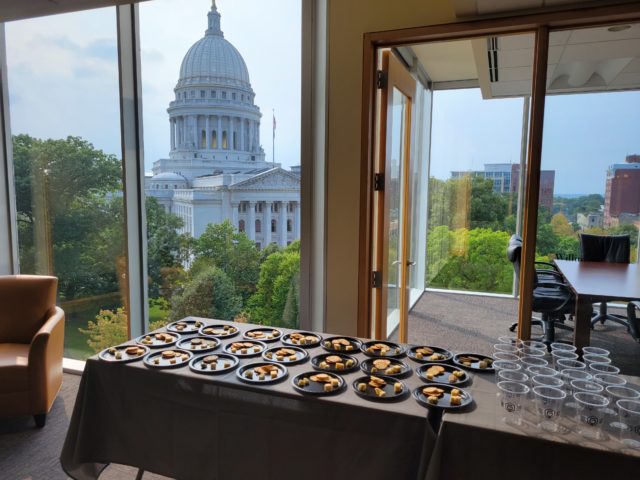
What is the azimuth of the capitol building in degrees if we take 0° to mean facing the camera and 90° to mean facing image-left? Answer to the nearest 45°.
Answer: approximately 315°

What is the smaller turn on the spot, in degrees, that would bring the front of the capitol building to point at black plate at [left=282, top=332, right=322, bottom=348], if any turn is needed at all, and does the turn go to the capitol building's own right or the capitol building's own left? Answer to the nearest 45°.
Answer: approximately 45° to the capitol building's own right

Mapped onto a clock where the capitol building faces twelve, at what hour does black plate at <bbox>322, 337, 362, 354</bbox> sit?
The black plate is roughly at 1 o'clock from the capitol building.

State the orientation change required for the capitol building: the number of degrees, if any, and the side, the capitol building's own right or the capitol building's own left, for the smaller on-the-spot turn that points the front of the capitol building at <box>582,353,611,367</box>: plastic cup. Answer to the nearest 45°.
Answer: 0° — it already faces it

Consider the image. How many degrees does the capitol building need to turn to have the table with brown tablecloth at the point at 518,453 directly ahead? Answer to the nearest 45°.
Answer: approximately 45° to its right

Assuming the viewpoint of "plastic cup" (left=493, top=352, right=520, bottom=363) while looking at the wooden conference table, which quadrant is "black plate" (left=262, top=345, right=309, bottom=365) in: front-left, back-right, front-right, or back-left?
back-left

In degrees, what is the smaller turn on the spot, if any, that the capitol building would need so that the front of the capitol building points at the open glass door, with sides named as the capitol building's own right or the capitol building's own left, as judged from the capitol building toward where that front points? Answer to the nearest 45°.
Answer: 0° — it already faces it

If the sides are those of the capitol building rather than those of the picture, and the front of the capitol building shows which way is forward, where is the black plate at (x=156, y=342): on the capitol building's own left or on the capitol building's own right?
on the capitol building's own right

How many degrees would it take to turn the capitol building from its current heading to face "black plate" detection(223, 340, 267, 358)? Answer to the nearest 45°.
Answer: approximately 45° to its right
